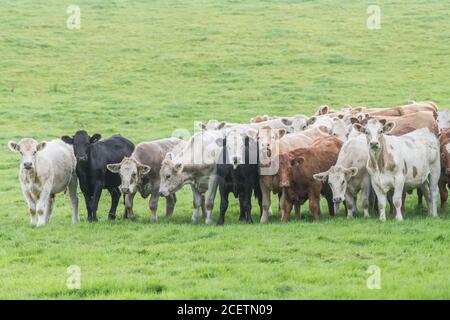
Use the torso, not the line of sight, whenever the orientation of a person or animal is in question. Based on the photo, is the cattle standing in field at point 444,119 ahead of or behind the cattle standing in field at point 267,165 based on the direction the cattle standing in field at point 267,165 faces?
behind

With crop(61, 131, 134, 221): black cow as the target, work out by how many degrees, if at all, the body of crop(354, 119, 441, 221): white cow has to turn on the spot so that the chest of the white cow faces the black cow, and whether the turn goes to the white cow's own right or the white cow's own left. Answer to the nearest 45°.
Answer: approximately 45° to the white cow's own right

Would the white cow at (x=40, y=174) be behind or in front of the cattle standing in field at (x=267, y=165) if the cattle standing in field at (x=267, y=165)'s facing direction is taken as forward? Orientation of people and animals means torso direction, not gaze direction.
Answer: in front

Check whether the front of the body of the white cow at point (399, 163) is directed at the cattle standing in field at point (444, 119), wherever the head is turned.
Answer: no

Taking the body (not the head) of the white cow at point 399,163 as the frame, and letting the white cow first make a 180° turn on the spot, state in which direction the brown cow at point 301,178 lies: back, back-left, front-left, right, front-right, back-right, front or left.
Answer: back-left

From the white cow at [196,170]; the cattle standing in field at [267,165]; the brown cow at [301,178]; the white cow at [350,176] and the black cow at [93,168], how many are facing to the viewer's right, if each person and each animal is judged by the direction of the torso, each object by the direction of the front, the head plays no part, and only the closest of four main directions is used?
0

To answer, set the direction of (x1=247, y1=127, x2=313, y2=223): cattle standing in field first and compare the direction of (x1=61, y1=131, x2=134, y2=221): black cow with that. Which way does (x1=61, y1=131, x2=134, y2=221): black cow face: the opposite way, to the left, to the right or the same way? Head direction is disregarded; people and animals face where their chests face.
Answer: the same way

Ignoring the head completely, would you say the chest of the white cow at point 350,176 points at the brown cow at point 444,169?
no

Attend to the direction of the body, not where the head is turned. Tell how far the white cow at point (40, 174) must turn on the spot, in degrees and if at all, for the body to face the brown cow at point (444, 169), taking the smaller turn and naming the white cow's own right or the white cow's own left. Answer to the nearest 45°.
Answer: approximately 135° to the white cow's own left

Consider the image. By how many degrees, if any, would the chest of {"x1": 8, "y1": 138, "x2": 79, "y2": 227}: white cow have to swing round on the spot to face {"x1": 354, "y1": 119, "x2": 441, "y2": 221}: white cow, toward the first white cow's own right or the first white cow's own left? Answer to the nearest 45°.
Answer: approximately 135° to the first white cow's own left

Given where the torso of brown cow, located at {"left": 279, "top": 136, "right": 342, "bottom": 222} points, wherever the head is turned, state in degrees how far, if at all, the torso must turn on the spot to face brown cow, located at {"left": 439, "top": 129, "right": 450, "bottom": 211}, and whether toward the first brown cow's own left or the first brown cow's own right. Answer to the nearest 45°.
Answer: approximately 135° to the first brown cow's own left

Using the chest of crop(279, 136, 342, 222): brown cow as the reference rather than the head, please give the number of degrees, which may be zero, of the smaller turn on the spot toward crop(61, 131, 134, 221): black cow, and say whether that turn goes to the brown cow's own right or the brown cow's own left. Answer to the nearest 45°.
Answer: approximately 45° to the brown cow's own right

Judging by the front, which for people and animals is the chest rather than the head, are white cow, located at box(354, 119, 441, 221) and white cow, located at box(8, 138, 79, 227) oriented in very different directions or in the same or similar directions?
same or similar directions

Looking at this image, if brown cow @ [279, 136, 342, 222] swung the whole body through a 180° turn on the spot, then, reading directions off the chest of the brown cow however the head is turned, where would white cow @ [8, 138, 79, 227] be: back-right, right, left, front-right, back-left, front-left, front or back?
back-left

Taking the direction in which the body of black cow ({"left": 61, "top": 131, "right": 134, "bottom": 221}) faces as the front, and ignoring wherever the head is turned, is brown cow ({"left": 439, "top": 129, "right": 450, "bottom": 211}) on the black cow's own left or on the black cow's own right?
on the black cow's own left

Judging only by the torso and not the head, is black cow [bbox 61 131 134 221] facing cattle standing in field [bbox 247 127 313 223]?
no

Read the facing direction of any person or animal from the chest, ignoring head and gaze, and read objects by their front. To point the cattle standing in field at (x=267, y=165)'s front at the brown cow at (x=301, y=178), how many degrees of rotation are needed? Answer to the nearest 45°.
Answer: approximately 135° to its left

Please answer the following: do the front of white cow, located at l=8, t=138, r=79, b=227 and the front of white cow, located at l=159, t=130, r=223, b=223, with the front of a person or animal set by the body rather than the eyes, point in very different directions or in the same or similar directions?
same or similar directions

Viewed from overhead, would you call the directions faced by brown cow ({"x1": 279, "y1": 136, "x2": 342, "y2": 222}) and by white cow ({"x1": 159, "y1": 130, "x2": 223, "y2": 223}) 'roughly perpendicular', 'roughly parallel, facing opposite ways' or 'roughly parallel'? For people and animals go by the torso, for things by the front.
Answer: roughly parallel

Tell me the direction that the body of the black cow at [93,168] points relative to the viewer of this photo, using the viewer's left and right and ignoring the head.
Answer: facing the viewer and to the left of the viewer
